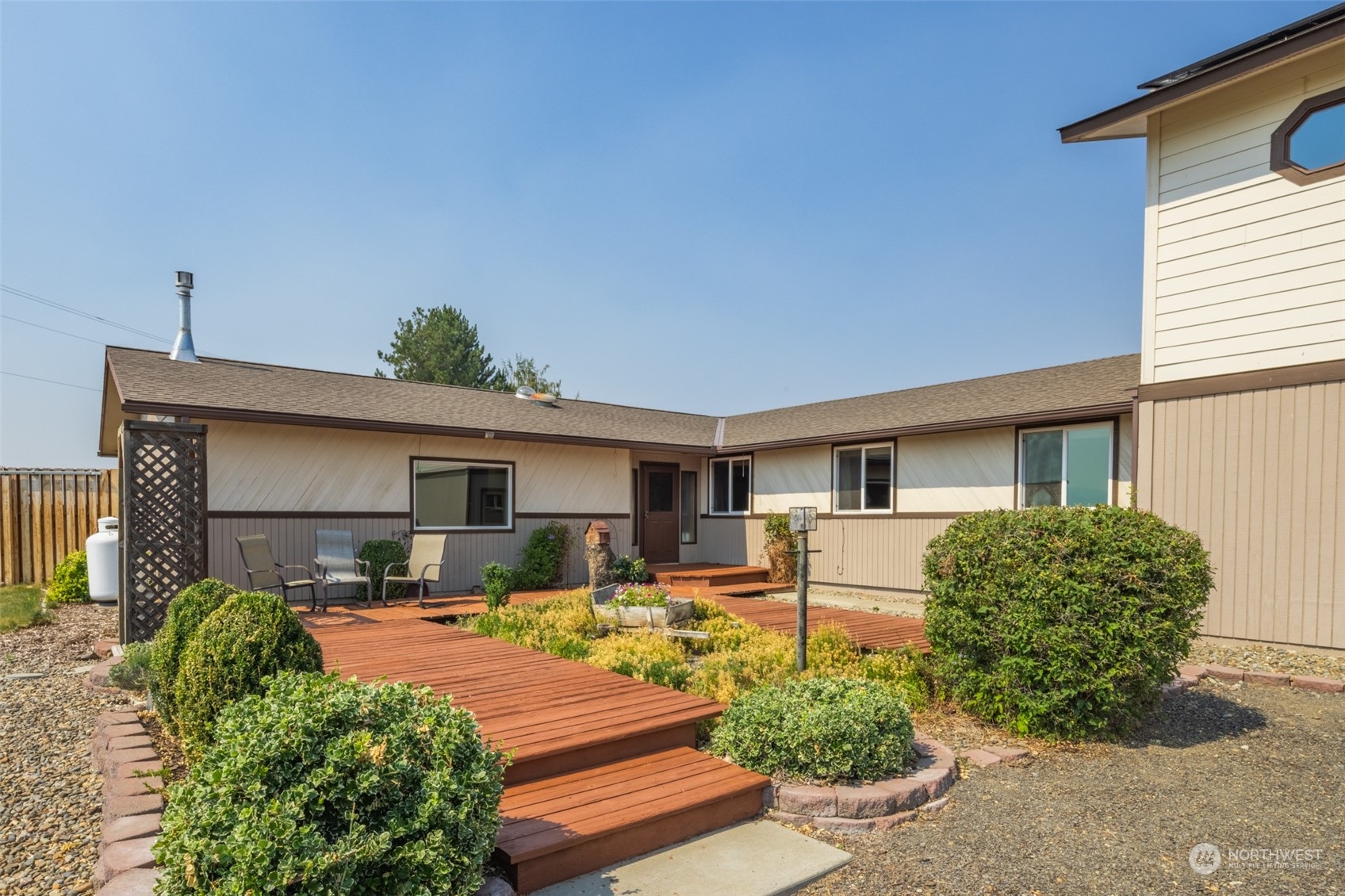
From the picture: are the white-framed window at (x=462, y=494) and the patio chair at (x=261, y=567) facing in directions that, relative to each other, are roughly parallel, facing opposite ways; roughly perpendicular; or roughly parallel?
roughly parallel

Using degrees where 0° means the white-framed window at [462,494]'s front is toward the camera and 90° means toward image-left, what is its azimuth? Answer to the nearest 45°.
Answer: approximately 315°

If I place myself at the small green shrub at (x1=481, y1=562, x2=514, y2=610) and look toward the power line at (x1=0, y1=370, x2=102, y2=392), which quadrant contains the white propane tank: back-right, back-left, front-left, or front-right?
front-left

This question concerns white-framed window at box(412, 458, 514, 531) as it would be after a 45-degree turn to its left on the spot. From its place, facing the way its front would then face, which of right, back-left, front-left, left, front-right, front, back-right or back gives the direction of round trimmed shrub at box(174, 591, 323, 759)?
right

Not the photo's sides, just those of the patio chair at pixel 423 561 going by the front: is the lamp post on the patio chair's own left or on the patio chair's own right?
on the patio chair's own left

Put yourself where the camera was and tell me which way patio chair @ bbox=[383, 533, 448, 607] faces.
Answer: facing the viewer and to the left of the viewer

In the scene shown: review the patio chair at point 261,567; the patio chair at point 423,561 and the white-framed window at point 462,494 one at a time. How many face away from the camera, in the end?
0

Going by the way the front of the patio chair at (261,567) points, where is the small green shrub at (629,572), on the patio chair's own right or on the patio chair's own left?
on the patio chair's own left

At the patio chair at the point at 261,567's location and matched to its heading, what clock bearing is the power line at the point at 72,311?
The power line is roughly at 7 o'clock from the patio chair.

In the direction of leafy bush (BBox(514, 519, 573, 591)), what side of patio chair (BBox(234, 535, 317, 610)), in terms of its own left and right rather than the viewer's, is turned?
left
